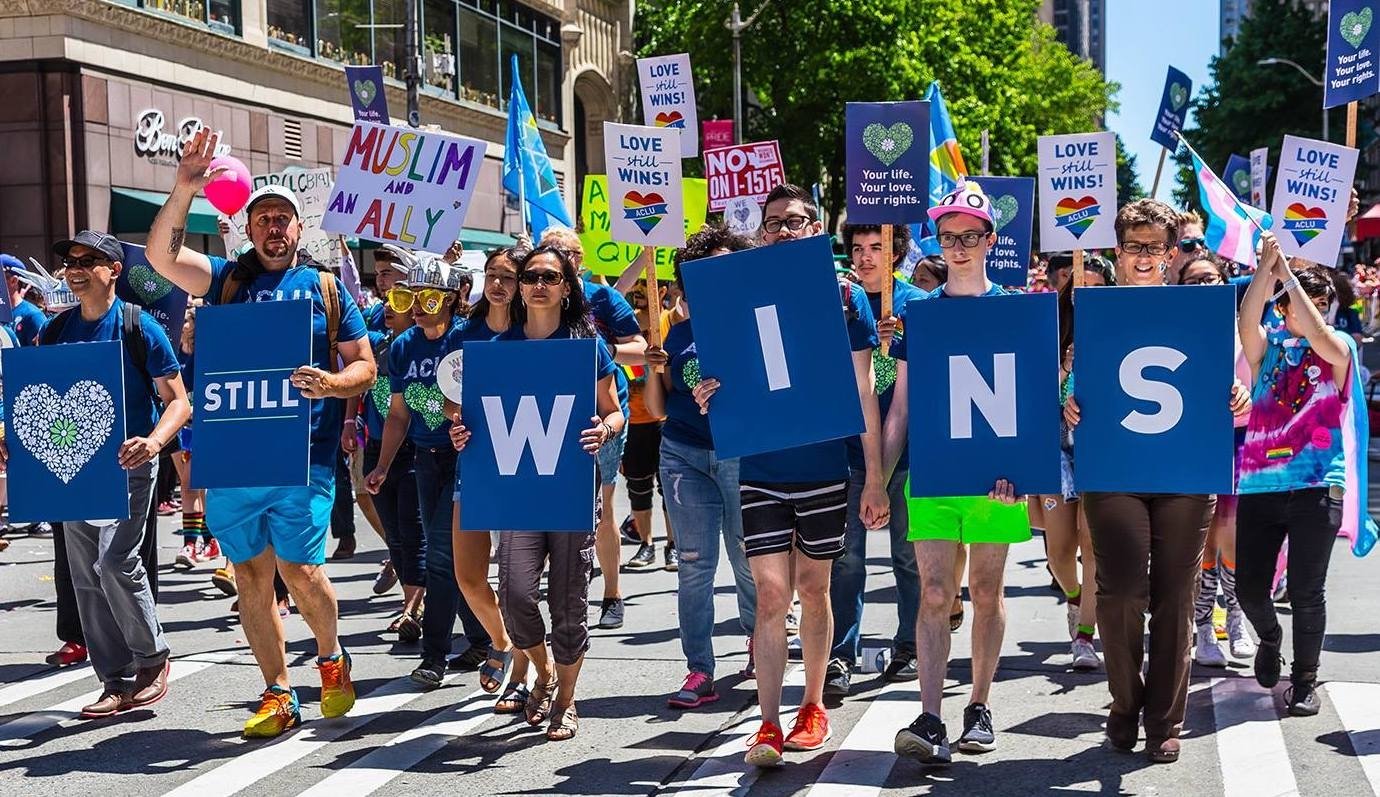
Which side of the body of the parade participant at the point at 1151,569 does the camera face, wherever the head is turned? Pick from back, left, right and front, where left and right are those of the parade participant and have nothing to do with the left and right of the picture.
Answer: front

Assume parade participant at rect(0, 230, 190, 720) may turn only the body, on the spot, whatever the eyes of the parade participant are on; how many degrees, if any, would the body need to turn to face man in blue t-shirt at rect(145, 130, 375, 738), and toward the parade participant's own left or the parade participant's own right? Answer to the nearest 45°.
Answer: approximately 90° to the parade participant's own left

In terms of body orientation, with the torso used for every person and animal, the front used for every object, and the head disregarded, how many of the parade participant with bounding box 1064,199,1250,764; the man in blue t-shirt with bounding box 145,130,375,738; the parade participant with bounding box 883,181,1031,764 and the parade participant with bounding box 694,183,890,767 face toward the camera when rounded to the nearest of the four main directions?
4

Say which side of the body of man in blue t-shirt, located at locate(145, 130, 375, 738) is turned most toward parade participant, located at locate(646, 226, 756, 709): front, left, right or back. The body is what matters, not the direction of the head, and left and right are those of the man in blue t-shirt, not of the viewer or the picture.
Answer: left

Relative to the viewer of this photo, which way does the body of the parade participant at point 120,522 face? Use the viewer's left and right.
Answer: facing the viewer and to the left of the viewer

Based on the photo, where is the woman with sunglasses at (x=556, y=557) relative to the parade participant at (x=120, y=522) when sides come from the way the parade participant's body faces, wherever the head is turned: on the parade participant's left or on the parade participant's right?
on the parade participant's left

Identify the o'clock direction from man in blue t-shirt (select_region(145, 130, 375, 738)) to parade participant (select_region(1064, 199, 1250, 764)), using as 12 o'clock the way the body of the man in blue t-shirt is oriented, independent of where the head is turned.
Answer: The parade participant is roughly at 10 o'clock from the man in blue t-shirt.

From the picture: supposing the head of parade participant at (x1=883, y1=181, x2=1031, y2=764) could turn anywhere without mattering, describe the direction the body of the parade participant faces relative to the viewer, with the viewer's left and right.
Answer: facing the viewer

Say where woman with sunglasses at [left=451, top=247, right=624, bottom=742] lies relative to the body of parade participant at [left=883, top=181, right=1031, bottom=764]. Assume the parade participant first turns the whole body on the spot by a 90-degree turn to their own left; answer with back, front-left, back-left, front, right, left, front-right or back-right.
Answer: back

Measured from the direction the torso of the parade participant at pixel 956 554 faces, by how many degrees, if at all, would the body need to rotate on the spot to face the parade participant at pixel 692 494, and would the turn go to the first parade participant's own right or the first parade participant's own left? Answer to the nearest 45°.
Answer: approximately 135° to the first parade participant's own right

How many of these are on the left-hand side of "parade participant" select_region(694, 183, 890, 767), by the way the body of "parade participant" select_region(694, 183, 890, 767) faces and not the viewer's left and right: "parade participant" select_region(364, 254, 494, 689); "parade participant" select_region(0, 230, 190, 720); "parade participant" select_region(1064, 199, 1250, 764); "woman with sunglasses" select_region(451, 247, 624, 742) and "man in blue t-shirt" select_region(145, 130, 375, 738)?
1

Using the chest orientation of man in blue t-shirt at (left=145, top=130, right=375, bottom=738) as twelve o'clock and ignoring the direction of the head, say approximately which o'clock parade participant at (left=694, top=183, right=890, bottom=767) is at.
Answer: The parade participant is roughly at 10 o'clock from the man in blue t-shirt.

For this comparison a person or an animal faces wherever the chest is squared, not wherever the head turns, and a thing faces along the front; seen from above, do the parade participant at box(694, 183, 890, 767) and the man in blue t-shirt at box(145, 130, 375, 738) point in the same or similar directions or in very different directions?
same or similar directions

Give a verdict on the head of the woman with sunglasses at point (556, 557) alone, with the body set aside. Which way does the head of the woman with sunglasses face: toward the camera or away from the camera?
toward the camera

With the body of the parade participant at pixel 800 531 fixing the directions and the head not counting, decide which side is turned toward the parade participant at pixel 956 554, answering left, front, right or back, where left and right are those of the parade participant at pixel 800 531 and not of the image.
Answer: left

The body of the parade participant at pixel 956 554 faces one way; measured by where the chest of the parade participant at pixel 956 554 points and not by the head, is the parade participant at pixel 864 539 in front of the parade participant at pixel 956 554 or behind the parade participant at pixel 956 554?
behind

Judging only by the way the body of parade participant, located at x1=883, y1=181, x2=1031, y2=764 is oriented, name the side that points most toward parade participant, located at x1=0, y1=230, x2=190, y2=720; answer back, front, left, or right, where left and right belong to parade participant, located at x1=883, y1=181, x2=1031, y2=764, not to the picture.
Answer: right

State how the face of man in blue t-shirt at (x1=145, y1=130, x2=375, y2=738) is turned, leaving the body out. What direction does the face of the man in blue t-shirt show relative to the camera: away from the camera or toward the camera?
toward the camera
